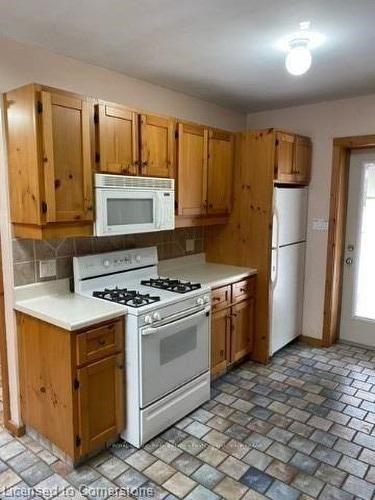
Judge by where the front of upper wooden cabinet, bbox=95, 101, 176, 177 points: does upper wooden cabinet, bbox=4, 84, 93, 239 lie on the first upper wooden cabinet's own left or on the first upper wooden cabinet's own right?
on the first upper wooden cabinet's own right

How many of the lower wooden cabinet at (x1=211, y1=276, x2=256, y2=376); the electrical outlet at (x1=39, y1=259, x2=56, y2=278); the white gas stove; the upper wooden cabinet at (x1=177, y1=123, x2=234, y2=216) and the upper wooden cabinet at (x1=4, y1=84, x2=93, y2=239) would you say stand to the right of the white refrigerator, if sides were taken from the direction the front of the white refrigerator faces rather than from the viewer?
5

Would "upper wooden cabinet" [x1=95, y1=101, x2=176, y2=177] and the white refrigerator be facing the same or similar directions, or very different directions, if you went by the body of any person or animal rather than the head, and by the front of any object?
same or similar directions

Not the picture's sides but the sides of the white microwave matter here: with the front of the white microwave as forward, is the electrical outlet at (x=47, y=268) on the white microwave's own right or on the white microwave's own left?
on the white microwave's own right

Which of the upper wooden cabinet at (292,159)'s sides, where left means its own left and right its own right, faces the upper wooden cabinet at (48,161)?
right

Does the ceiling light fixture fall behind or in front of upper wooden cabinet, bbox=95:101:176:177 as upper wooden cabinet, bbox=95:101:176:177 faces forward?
in front

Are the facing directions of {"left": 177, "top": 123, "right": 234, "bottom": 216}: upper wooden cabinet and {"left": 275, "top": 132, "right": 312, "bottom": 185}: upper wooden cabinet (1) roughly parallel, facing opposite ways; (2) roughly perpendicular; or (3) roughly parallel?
roughly parallel

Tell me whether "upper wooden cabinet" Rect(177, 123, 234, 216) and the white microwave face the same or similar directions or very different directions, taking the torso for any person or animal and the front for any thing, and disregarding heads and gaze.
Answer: same or similar directions

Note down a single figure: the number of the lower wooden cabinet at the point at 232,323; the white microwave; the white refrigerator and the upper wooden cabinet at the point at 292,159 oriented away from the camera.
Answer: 0

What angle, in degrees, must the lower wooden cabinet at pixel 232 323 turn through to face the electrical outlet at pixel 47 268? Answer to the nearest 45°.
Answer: approximately 90° to its right

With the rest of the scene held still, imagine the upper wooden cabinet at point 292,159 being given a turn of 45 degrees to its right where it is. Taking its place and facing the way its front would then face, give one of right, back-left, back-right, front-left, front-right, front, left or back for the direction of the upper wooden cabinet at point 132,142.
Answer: front-right

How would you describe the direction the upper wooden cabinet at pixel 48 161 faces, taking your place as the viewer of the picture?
facing the viewer and to the right of the viewer

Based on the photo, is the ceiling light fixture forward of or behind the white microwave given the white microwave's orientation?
forward

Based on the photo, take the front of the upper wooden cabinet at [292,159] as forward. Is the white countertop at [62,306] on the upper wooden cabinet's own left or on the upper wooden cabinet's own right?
on the upper wooden cabinet's own right

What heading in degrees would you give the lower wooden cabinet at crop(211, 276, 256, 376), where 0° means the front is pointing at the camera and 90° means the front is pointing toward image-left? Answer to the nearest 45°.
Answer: approximately 315°

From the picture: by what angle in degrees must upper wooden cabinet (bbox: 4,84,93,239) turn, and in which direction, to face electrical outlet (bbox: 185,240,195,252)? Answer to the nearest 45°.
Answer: approximately 90° to its left

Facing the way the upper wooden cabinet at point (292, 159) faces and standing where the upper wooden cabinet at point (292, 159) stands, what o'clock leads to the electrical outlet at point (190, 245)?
The electrical outlet is roughly at 4 o'clock from the upper wooden cabinet.
